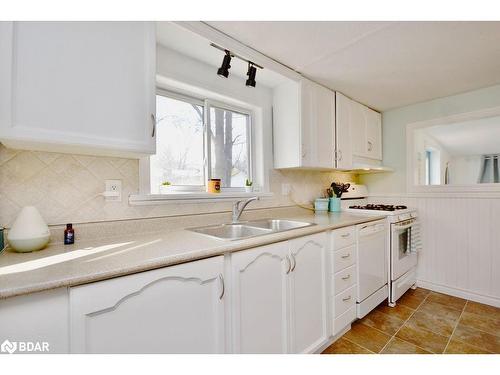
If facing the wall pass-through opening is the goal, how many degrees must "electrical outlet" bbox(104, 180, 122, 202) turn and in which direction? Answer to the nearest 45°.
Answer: approximately 90° to its left

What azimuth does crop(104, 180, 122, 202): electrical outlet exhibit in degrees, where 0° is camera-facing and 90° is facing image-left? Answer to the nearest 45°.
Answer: approximately 0°

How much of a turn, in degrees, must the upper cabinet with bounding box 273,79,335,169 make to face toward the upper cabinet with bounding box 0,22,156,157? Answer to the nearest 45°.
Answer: approximately 90° to its right

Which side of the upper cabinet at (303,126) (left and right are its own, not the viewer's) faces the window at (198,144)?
right
